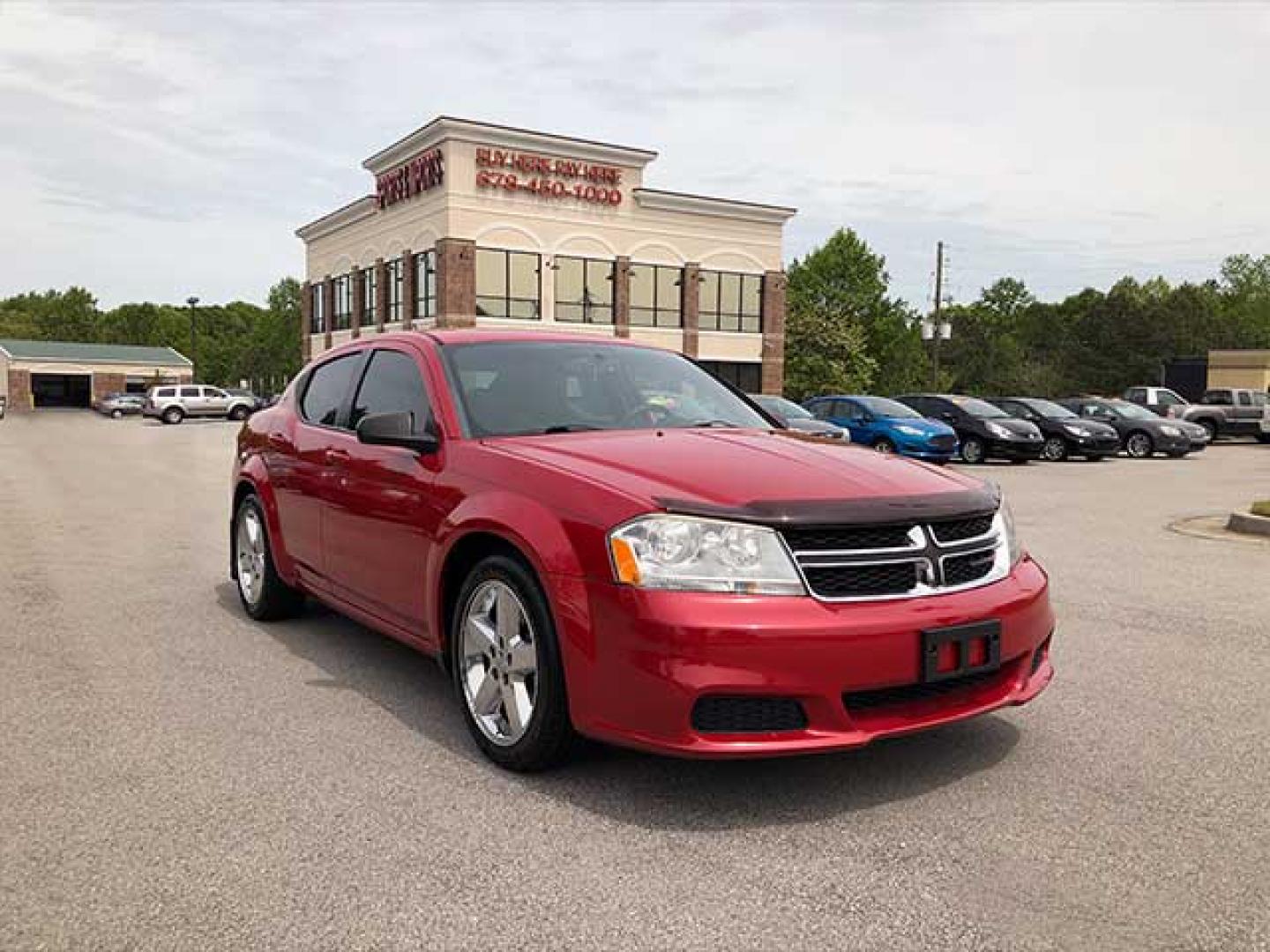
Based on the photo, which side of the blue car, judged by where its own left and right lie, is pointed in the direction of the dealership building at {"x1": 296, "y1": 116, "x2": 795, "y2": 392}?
back

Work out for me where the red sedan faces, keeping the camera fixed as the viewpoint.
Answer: facing the viewer and to the right of the viewer

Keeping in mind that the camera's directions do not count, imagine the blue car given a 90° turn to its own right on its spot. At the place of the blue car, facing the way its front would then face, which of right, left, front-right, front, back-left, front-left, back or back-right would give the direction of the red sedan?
front-left

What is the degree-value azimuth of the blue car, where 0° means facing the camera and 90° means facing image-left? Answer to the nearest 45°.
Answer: approximately 315°
